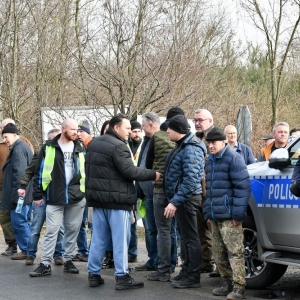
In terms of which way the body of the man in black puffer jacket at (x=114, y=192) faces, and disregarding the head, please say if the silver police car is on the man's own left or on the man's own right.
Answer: on the man's own right

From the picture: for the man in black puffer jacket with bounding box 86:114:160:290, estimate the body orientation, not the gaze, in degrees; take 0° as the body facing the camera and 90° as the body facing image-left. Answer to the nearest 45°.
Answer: approximately 225°

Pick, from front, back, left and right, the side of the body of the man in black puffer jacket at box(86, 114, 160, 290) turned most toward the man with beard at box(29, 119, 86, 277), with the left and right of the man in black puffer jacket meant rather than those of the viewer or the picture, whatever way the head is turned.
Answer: left

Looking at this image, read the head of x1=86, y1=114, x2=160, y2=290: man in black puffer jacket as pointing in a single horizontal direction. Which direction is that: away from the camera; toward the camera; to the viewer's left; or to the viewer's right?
to the viewer's right

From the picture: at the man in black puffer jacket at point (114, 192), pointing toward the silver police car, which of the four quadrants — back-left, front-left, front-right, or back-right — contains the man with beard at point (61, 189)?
back-left

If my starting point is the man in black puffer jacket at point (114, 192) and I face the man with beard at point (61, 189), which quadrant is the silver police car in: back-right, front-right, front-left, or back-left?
back-right
